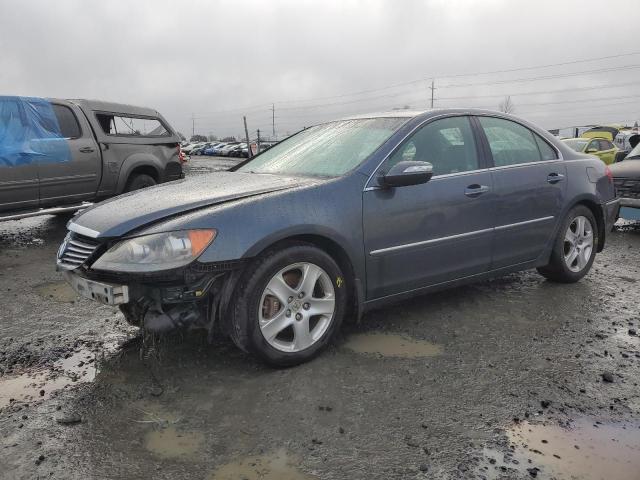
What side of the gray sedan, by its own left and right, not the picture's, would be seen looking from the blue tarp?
right

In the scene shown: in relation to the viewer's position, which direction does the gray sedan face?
facing the viewer and to the left of the viewer

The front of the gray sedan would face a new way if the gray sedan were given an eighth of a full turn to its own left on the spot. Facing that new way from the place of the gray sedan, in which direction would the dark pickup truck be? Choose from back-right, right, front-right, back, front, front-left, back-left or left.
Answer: back-right

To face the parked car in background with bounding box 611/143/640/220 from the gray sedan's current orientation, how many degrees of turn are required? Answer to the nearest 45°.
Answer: approximately 180°

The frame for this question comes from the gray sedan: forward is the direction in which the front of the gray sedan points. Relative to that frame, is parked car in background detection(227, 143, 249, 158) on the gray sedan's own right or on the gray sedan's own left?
on the gray sedan's own right

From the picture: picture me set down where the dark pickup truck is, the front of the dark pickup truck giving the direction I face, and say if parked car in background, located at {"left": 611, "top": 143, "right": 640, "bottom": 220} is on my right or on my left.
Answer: on my left

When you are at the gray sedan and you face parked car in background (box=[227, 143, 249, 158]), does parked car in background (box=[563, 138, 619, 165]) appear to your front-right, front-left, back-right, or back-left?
front-right

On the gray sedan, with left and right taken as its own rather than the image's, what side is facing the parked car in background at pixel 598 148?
back
